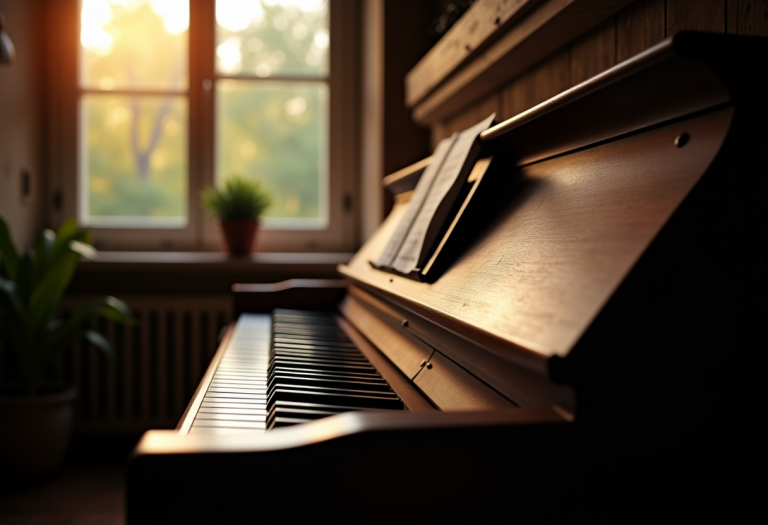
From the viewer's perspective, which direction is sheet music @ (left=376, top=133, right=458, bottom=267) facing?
to the viewer's left

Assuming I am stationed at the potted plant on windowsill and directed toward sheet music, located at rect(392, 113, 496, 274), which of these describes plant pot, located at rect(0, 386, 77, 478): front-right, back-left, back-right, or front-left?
front-right

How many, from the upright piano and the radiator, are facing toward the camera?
1

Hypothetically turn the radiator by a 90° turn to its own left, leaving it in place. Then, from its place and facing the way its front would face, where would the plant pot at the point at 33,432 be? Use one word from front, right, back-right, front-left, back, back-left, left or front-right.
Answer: back-right

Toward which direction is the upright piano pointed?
to the viewer's left

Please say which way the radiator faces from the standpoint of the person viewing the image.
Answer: facing the viewer

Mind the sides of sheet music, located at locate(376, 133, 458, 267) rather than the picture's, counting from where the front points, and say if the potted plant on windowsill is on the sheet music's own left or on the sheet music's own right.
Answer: on the sheet music's own right

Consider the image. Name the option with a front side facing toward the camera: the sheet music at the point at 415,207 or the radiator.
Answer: the radiator
